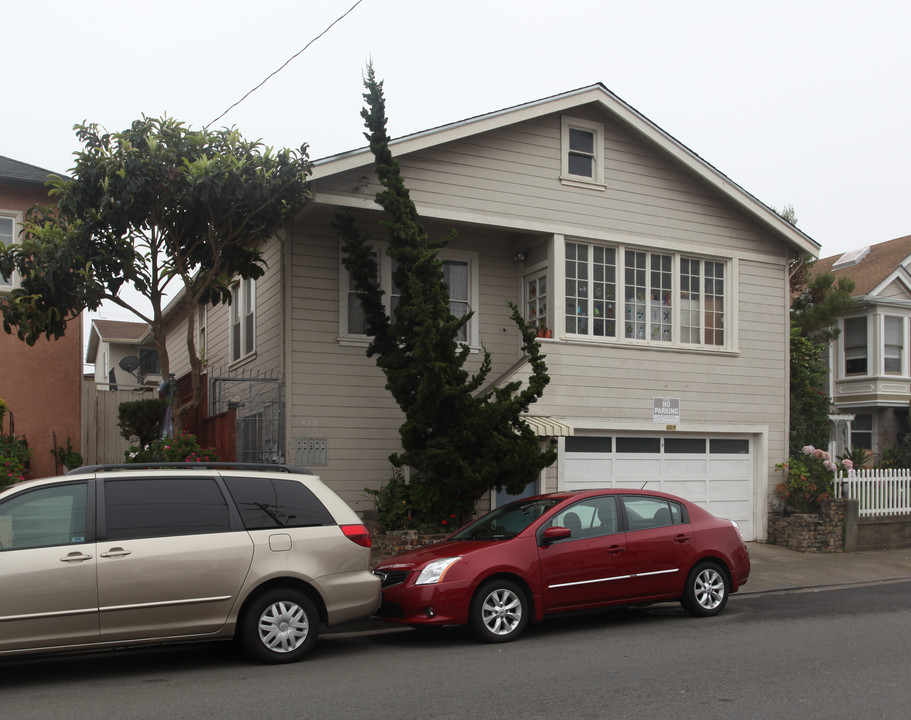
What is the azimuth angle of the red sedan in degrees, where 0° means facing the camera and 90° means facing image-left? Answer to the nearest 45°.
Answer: approximately 45°

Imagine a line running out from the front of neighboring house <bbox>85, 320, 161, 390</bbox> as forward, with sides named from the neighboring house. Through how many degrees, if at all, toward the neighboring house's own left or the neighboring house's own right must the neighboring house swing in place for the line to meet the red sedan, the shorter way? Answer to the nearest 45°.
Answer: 0° — it already faces it

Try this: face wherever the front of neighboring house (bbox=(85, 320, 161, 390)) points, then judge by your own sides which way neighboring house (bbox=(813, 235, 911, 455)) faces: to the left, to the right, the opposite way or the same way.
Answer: the same way

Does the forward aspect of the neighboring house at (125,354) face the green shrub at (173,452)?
yes

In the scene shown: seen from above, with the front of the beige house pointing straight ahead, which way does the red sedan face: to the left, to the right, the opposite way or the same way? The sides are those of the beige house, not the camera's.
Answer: to the right

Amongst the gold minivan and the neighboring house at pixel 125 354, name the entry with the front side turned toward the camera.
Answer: the neighboring house

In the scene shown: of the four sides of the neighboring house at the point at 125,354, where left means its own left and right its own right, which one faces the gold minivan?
front

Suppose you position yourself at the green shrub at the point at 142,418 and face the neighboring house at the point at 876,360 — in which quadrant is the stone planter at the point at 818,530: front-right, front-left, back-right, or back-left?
front-right

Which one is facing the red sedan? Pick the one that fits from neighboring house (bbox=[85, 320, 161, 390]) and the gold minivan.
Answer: the neighboring house

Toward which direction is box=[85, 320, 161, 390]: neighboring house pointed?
toward the camera

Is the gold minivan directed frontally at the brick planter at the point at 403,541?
no

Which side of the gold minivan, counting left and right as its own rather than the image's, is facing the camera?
left

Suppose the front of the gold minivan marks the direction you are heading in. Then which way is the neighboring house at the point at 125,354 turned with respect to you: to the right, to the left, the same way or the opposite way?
to the left

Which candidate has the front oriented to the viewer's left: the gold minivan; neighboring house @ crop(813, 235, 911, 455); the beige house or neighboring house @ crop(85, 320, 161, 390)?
the gold minivan

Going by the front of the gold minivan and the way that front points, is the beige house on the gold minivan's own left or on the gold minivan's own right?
on the gold minivan's own right

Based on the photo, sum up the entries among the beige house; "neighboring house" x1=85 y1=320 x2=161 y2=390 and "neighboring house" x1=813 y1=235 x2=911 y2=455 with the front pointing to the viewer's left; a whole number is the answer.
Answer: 0
